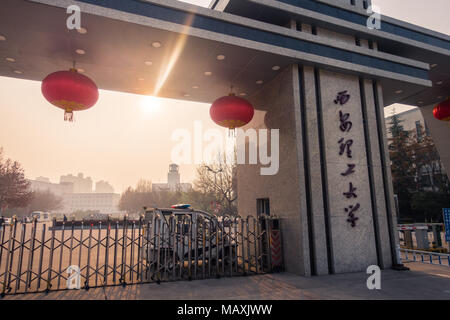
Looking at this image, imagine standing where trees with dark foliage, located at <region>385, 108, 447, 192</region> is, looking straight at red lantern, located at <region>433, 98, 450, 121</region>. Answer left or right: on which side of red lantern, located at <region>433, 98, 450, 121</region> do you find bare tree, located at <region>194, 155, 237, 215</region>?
right

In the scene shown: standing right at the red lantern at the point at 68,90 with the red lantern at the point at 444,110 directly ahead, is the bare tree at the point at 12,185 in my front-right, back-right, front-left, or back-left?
back-left

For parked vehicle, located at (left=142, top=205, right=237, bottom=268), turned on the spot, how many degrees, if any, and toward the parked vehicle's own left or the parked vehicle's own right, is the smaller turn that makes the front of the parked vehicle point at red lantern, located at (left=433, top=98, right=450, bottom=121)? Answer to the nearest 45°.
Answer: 0° — it already faces it

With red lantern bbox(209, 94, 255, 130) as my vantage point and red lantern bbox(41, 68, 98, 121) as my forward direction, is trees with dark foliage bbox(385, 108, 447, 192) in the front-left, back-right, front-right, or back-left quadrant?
back-right
